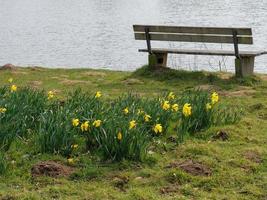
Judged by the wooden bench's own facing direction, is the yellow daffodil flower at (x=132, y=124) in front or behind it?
behind

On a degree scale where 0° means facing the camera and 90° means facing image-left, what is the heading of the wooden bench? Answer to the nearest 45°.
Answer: approximately 225°

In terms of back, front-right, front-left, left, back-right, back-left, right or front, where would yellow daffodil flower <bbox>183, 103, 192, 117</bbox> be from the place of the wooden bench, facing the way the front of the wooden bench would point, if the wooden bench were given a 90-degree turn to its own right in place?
front-right

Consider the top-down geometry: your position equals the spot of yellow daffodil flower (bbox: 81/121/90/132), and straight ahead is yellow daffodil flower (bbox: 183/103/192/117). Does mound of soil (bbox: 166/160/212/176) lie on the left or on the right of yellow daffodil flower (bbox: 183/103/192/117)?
right

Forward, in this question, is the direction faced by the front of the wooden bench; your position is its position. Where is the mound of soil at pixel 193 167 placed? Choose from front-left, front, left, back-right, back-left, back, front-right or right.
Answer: back-right
